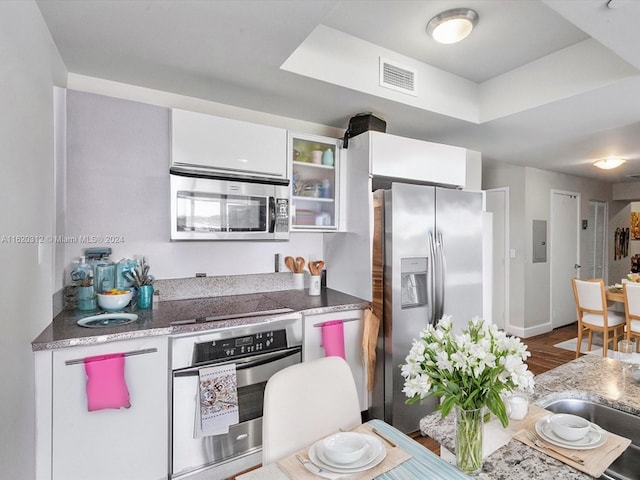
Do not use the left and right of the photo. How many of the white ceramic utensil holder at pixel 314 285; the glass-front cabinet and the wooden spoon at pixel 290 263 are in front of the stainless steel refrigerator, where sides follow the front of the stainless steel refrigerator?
0

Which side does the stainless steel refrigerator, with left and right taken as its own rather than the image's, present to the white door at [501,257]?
left

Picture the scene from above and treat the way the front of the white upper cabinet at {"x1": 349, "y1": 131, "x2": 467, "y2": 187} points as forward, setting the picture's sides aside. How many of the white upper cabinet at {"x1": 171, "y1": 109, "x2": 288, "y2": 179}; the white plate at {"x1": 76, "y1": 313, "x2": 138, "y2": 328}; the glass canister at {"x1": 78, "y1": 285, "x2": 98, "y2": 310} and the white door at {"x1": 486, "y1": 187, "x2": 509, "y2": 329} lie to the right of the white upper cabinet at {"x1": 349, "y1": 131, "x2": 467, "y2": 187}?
3

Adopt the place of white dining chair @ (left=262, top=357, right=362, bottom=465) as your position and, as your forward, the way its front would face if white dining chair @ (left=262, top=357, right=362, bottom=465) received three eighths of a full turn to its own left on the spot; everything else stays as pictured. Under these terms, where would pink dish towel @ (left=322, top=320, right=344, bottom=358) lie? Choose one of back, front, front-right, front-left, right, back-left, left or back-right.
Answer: front

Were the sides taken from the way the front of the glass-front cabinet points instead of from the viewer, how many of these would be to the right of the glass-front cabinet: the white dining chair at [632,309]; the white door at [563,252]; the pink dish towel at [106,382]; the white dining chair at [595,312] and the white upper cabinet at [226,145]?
2

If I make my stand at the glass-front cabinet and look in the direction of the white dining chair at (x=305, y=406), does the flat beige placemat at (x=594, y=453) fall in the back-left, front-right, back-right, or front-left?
front-left

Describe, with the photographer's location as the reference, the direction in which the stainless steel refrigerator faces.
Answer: facing the viewer and to the right of the viewer

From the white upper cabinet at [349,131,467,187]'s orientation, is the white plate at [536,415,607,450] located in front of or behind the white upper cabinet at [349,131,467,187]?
in front

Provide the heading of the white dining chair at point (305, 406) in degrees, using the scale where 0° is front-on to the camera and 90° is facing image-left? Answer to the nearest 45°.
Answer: approximately 315°

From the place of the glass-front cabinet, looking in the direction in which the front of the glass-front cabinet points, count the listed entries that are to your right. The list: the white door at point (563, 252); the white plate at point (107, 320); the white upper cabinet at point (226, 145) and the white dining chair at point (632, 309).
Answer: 2

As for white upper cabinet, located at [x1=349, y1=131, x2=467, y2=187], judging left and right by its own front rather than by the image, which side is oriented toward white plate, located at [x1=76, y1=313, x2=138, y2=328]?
right

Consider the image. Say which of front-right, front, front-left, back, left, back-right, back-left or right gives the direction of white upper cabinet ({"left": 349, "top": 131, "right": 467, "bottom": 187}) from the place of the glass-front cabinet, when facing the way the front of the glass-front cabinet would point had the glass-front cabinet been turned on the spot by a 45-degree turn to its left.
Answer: front
